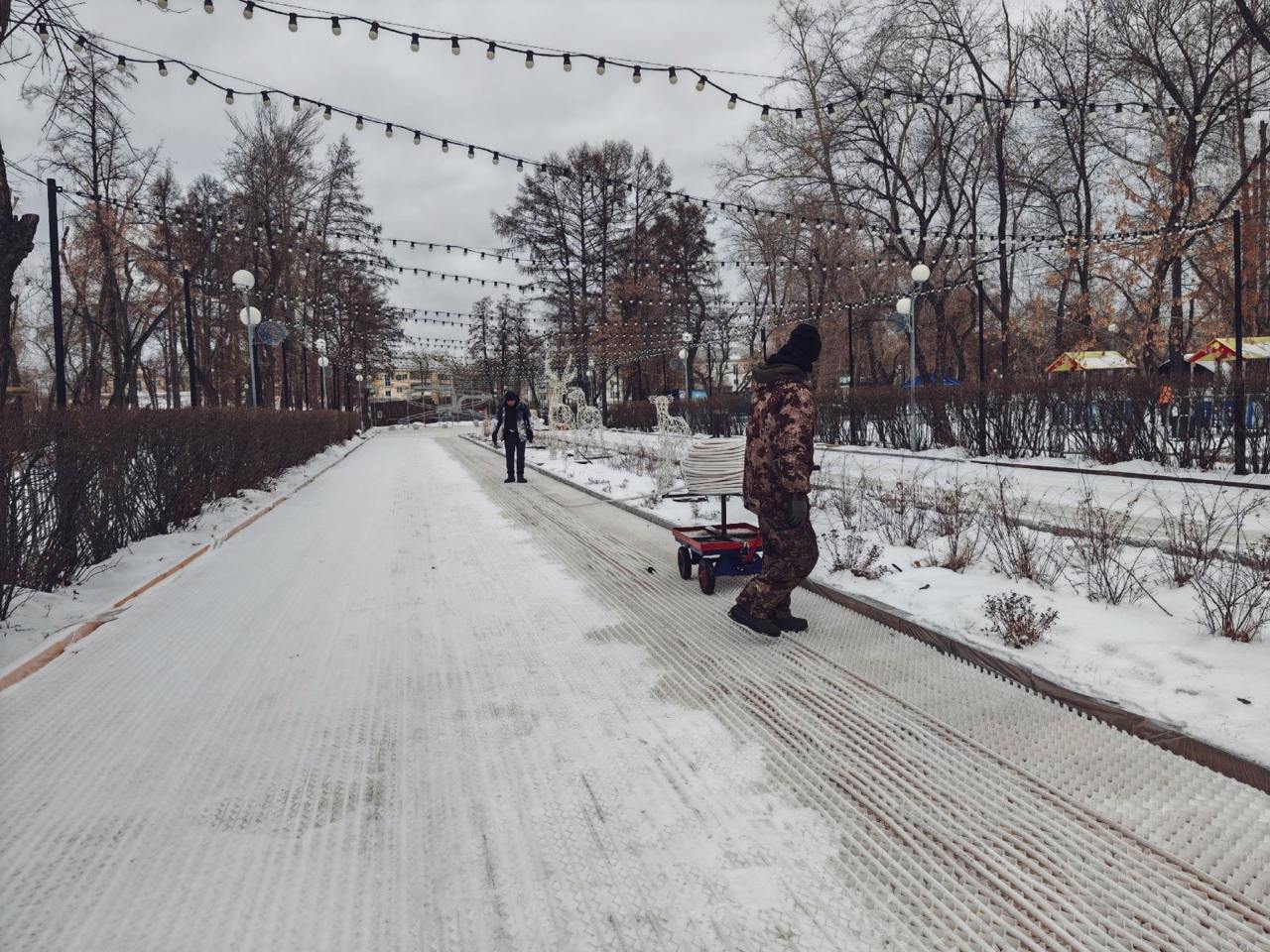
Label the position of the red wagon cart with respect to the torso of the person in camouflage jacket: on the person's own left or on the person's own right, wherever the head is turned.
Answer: on the person's own left

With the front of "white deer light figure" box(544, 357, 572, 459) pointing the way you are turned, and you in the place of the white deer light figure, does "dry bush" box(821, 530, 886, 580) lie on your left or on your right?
on your left

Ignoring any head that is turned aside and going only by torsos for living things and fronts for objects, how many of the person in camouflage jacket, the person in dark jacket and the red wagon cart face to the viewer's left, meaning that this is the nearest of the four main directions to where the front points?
0

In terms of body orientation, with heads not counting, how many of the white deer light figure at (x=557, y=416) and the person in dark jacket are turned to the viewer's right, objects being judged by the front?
0

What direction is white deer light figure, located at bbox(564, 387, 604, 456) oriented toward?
to the viewer's left

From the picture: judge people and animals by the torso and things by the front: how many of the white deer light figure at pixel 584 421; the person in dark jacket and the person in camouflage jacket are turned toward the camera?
1

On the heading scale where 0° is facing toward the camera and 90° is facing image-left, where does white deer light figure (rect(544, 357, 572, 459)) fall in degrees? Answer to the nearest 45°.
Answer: approximately 45°

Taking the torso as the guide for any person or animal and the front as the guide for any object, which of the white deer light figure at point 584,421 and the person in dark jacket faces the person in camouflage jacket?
the person in dark jacket

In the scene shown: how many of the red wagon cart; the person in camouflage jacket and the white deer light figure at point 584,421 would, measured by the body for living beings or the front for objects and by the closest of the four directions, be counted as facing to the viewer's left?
1
